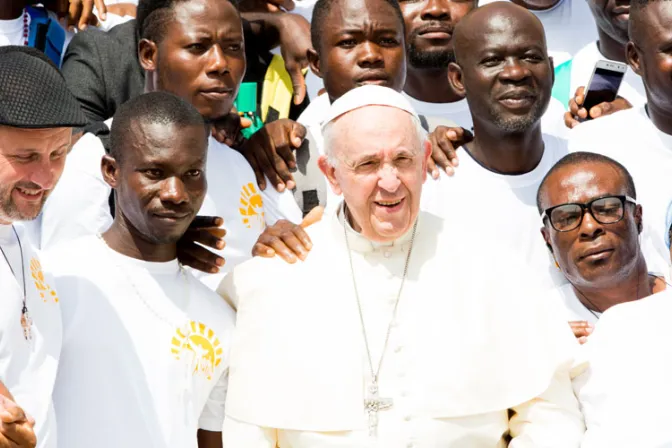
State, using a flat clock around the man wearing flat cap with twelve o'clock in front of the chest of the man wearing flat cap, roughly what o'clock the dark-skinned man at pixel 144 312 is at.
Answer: The dark-skinned man is roughly at 9 o'clock from the man wearing flat cap.

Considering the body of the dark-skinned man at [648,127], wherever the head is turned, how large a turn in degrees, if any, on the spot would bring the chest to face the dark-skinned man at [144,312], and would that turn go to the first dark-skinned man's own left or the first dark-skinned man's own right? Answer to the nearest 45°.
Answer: approximately 90° to the first dark-skinned man's own right

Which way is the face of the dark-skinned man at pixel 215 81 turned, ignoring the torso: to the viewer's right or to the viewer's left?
to the viewer's right

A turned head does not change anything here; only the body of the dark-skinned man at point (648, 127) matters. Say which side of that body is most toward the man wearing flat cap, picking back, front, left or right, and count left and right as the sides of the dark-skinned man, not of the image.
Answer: right

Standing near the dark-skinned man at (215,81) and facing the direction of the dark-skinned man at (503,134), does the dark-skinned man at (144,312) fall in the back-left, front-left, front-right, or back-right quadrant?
back-right

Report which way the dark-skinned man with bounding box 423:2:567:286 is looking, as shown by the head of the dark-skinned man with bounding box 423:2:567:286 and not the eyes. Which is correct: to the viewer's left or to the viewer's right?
to the viewer's right

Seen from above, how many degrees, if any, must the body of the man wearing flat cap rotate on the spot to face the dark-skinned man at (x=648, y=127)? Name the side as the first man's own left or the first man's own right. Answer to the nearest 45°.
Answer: approximately 45° to the first man's own left

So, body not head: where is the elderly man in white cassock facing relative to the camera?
toward the camera

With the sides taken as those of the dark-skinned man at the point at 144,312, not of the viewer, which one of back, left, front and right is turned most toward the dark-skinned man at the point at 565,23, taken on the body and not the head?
left

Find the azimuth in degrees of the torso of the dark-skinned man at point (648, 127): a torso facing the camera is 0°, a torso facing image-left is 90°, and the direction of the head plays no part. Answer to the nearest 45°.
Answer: approximately 315°

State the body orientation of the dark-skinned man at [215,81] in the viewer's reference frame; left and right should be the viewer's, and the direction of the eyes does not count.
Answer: facing the viewer and to the right of the viewer

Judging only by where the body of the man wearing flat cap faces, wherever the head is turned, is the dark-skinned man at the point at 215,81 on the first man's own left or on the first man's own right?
on the first man's own left

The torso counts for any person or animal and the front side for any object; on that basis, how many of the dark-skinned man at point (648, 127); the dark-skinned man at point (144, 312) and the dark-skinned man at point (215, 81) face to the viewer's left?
0

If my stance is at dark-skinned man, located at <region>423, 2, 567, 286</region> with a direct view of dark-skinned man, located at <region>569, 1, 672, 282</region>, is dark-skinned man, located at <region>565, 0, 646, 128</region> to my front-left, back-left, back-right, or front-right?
front-left
